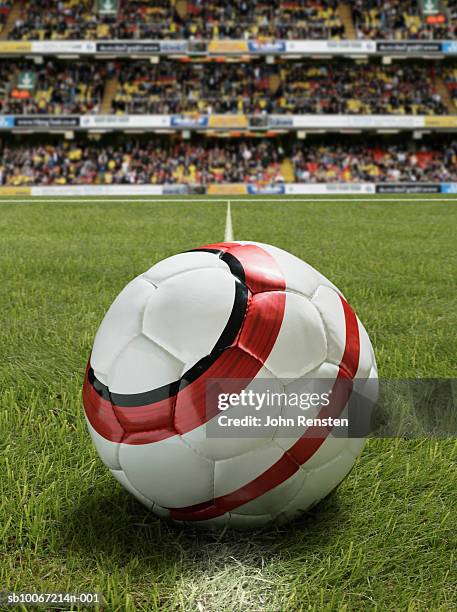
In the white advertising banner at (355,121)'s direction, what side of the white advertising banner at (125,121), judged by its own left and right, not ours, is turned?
left

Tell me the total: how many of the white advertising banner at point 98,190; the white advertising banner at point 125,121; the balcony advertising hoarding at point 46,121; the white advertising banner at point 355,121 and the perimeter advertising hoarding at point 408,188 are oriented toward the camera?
5

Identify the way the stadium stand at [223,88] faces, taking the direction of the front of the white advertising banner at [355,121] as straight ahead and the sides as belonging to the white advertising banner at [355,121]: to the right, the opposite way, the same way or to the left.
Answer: the same way

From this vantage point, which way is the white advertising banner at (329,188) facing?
toward the camera

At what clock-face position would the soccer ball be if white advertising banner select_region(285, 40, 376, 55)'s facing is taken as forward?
The soccer ball is roughly at 12 o'clock from the white advertising banner.

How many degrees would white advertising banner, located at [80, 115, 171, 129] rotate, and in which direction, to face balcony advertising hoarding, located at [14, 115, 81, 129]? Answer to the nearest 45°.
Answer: approximately 90° to its right

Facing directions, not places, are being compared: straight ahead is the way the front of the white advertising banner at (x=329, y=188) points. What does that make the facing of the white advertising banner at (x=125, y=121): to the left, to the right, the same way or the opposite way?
the same way

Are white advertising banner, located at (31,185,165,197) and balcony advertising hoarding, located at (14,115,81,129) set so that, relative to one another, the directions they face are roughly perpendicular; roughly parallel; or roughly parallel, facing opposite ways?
roughly parallel

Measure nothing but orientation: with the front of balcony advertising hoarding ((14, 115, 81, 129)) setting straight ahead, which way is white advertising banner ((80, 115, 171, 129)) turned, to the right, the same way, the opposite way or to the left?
the same way

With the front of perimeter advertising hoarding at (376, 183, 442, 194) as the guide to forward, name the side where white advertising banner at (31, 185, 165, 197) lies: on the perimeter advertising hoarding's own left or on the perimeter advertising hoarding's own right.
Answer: on the perimeter advertising hoarding's own right

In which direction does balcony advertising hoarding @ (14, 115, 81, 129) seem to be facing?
toward the camera

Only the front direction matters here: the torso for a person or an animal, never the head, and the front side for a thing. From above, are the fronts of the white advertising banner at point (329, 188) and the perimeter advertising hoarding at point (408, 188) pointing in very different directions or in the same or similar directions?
same or similar directions

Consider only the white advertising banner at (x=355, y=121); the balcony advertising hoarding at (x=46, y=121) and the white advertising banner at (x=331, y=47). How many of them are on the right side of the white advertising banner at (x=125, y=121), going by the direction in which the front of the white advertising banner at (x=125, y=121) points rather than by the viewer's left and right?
1

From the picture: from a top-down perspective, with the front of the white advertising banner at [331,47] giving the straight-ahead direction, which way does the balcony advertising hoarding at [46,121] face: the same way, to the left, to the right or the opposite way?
the same way

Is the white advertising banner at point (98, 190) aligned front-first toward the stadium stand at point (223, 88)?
no

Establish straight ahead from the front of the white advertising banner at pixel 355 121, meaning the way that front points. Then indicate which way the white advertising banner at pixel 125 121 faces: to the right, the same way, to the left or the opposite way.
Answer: the same way

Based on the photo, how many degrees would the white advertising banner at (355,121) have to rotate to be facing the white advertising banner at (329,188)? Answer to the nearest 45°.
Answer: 0° — it already faces it
